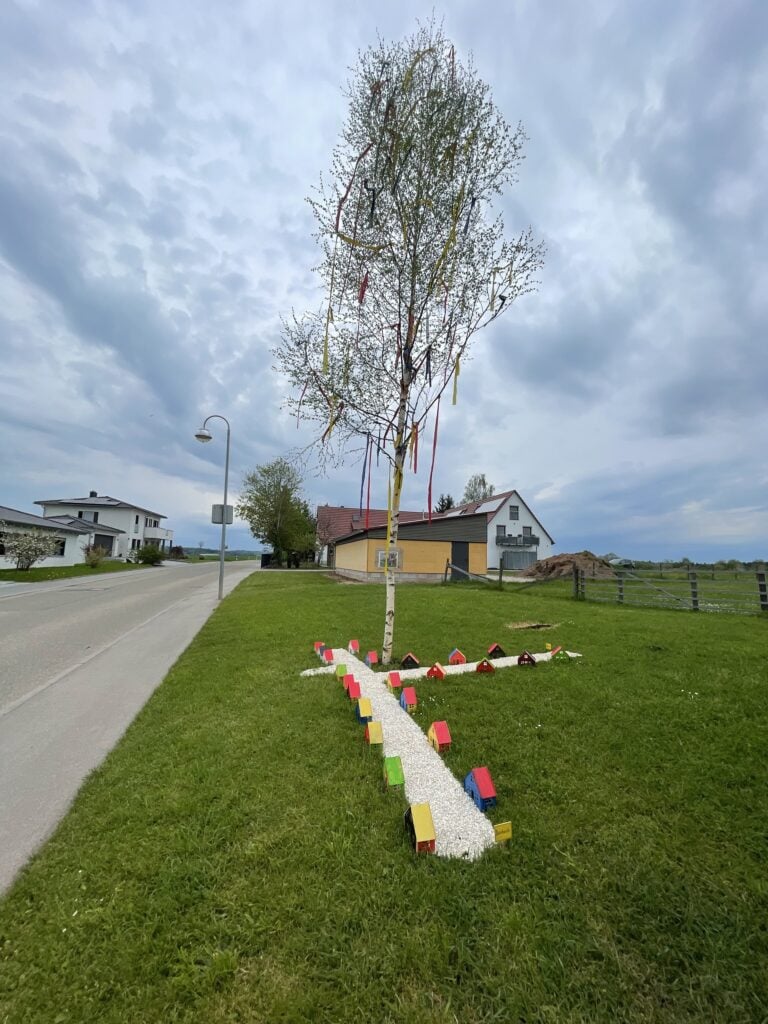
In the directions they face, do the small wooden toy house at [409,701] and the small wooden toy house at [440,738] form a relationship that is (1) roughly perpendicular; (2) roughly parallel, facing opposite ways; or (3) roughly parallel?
roughly parallel

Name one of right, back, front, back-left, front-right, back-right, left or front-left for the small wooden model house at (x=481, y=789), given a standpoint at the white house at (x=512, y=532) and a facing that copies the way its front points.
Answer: front-right

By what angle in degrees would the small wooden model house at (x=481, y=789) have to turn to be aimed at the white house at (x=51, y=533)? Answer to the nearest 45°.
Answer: approximately 90° to its right

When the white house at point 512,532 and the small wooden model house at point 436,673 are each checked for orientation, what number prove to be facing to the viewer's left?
0

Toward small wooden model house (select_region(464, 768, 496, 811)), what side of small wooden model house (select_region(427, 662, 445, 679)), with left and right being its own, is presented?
front

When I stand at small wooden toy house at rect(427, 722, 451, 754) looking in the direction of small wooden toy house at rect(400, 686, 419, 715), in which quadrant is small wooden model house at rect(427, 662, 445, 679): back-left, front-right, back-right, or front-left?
front-right

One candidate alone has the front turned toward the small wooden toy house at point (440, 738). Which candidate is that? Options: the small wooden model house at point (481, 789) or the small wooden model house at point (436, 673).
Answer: the small wooden model house at point (436, 673)

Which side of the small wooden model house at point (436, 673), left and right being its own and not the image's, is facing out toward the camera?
front

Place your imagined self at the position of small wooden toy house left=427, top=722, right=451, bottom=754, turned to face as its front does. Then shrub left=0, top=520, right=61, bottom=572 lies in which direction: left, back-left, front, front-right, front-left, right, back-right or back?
right

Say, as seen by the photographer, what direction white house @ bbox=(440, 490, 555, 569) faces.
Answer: facing the viewer and to the right of the viewer

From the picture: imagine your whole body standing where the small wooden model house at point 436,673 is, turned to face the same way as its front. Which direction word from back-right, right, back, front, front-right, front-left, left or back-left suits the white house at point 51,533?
back-right

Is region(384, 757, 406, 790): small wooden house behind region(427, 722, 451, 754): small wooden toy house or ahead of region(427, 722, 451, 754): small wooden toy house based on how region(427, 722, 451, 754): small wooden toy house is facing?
ahead

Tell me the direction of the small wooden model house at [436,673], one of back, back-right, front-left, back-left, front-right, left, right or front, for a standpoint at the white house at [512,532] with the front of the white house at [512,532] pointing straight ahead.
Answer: front-right

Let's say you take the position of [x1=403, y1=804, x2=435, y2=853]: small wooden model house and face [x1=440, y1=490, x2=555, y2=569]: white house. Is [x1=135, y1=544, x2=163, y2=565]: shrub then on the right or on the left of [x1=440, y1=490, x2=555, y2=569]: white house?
left

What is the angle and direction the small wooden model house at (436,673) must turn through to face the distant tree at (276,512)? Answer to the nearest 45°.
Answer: approximately 135° to its right

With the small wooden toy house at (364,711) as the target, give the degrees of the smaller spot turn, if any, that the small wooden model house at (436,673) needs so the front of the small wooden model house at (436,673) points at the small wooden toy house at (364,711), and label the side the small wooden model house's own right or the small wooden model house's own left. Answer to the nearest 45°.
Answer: approximately 45° to the small wooden model house's own right
